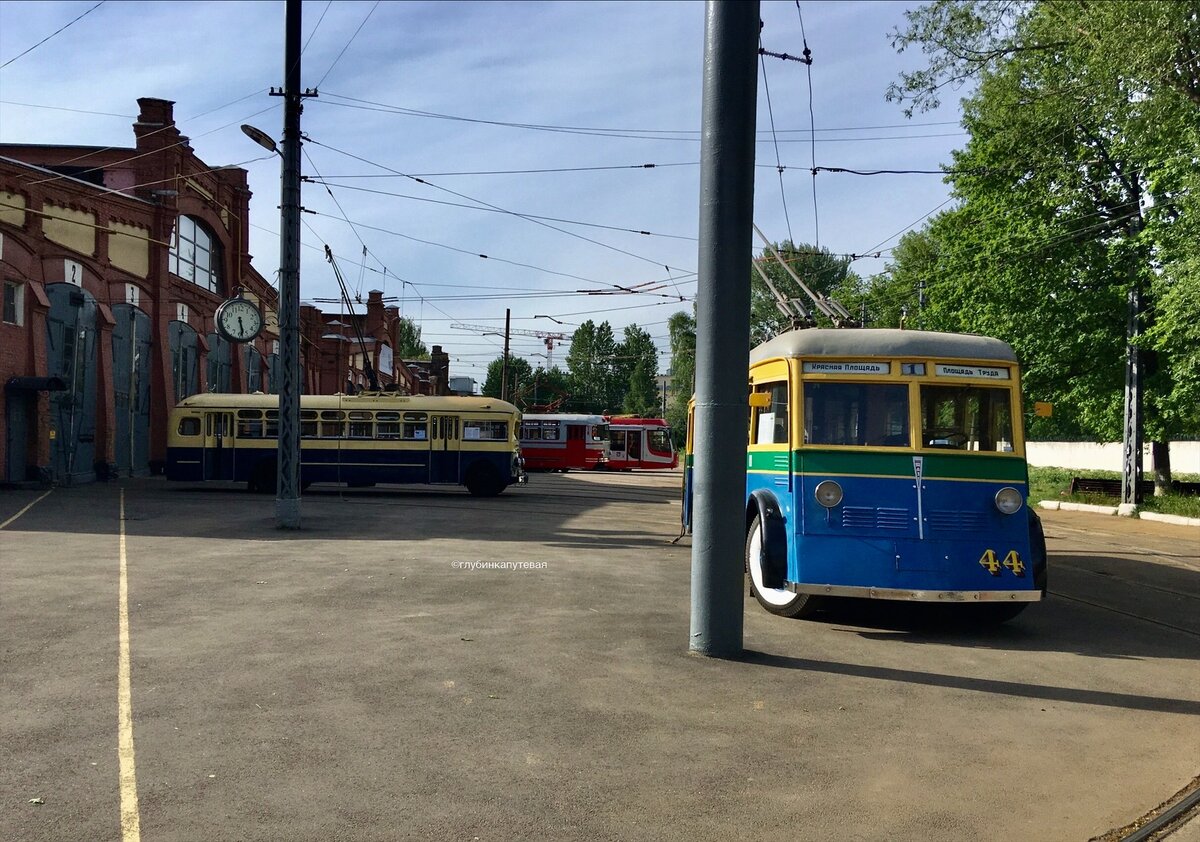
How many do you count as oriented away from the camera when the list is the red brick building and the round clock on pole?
0

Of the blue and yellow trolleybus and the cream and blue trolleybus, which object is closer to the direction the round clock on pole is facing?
the blue and yellow trolleybus

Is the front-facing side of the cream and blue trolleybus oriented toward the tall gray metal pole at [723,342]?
no

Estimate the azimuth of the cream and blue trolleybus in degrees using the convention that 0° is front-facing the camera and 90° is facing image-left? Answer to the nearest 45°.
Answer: approximately 270°

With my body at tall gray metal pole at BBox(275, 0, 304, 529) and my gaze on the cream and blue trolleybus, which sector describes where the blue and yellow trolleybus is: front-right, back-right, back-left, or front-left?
back-right

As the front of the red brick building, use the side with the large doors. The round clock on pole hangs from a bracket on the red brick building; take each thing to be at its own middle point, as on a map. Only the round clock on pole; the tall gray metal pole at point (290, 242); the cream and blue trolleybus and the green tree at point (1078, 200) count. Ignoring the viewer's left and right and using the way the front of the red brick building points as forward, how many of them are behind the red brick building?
0

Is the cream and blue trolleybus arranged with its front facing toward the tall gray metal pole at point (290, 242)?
no

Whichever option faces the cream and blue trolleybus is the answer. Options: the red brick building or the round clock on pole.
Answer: the red brick building

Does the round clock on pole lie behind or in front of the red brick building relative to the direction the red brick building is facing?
in front

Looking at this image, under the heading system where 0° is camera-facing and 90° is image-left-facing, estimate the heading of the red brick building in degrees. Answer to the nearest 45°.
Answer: approximately 315°

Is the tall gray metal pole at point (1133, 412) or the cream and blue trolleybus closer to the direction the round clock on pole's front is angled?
the tall gray metal pole

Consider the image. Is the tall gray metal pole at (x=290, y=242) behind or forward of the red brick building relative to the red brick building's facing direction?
forward

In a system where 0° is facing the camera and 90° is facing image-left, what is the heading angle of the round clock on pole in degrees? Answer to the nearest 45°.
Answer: approximately 315°

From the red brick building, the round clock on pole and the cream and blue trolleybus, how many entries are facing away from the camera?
0
